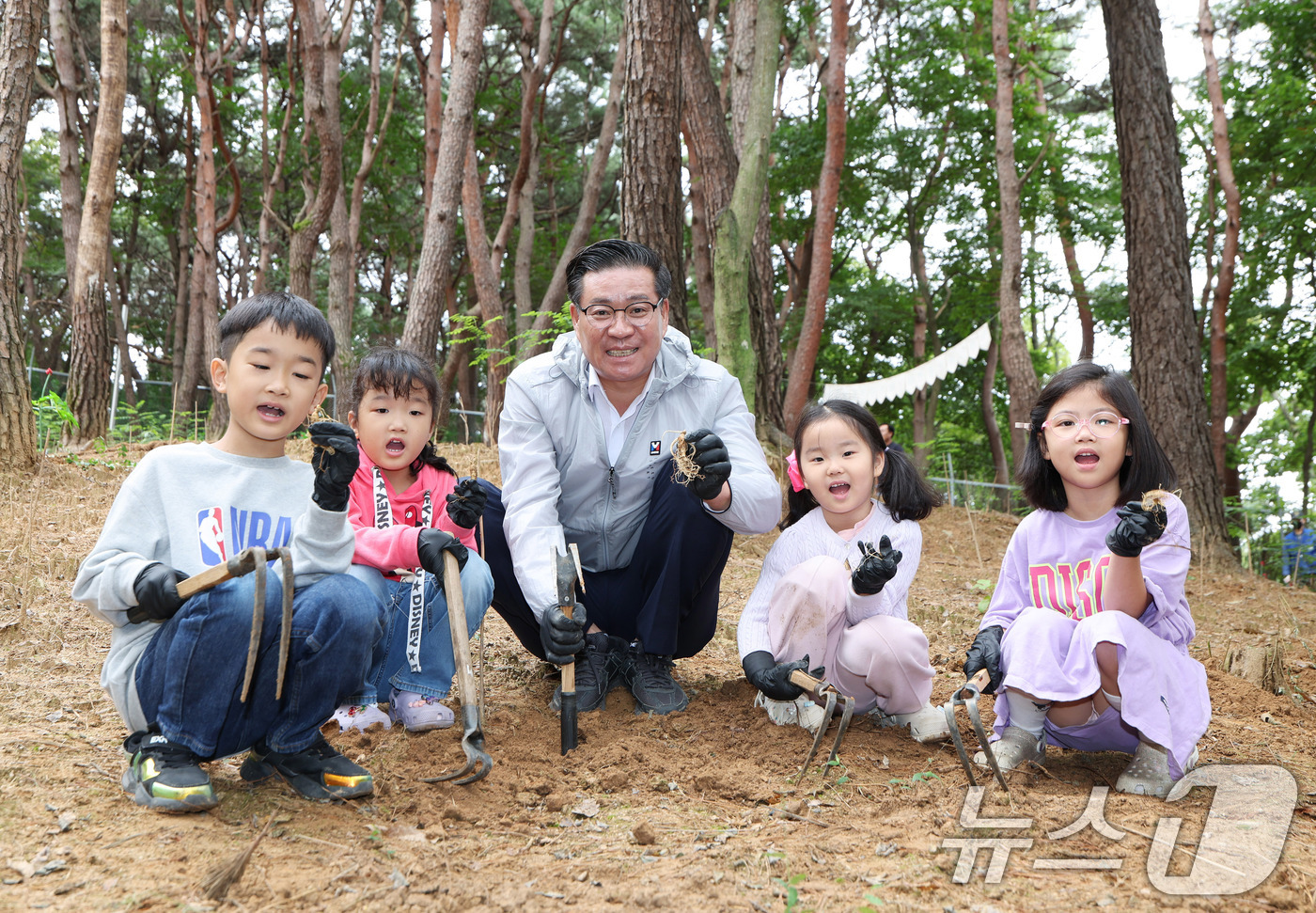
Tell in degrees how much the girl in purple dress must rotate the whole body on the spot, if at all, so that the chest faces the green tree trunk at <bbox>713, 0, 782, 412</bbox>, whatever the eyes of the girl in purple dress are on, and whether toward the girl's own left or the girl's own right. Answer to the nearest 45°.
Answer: approximately 135° to the girl's own right

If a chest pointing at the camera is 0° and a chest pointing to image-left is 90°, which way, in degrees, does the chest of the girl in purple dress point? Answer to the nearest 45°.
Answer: approximately 0°

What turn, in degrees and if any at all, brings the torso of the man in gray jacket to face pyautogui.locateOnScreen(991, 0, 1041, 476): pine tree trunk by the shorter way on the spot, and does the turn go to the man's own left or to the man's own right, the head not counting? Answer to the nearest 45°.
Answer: approximately 135° to the man's own left

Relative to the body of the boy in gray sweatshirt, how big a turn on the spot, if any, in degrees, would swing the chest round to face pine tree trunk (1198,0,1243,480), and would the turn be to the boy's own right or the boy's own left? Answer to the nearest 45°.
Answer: approximately 90° to the boy's own left

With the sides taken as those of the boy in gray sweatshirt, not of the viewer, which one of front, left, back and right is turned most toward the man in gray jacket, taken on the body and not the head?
left

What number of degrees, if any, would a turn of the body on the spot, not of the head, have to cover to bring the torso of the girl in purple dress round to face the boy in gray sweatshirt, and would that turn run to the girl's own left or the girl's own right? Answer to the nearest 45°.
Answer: approximately 45° to the girl's own right
